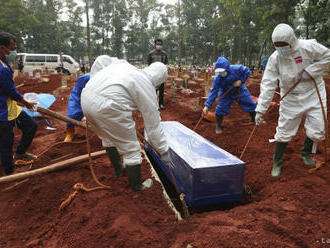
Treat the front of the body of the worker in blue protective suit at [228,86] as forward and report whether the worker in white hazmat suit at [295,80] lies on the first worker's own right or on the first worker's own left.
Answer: on the first worker's own left

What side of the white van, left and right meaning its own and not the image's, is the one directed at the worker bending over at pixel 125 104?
right

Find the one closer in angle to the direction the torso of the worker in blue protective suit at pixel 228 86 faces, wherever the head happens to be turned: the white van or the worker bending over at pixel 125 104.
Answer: the worker bending over

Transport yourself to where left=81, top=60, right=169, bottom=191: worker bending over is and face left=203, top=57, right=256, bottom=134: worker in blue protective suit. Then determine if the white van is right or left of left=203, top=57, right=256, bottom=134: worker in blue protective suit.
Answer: left

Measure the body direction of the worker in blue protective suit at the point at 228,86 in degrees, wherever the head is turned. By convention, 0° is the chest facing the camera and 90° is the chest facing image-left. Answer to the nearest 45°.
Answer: approximately 45°

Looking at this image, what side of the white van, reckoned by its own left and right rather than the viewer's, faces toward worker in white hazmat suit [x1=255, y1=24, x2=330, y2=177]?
right

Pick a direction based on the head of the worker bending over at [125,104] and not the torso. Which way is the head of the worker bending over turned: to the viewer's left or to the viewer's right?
to the viewer's right
